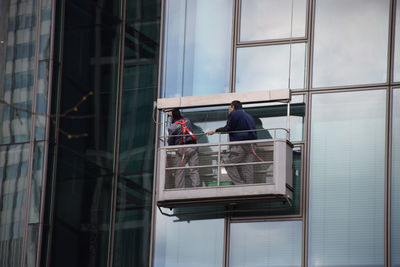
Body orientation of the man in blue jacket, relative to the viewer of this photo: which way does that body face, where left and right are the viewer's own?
facing away from the viewer and to the left of the viewer
